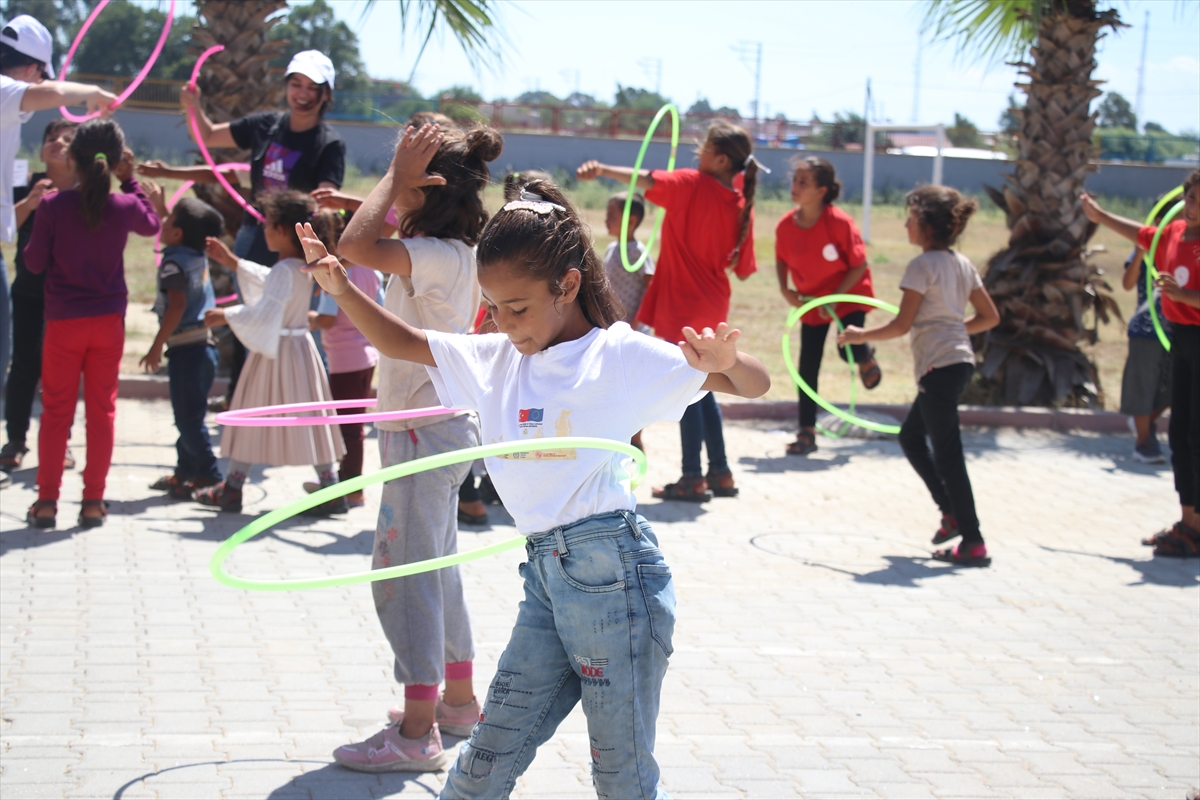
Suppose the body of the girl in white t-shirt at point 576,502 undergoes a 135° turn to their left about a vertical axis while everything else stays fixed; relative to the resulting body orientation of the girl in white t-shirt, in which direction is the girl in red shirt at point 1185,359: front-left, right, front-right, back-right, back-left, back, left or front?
front-left

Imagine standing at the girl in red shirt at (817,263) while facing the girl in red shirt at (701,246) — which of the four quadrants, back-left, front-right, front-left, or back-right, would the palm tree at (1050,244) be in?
back-left

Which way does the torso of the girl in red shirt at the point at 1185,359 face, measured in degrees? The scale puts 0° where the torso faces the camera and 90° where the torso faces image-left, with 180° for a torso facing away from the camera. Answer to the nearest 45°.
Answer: approximately 45°

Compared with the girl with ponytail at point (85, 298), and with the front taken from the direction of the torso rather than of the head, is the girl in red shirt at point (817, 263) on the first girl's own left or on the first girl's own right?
on the first girl's own right

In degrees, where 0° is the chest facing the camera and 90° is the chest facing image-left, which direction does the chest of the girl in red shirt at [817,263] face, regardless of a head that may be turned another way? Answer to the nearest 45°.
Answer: approximately 45°

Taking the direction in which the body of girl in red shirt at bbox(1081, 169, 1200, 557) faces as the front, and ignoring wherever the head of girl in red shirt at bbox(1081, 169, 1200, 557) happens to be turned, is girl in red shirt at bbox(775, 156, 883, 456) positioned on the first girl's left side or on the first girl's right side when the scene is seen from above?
on the first girl's right side

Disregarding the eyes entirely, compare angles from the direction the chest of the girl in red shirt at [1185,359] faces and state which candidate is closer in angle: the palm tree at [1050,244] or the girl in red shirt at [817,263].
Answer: the girl in red shirt
